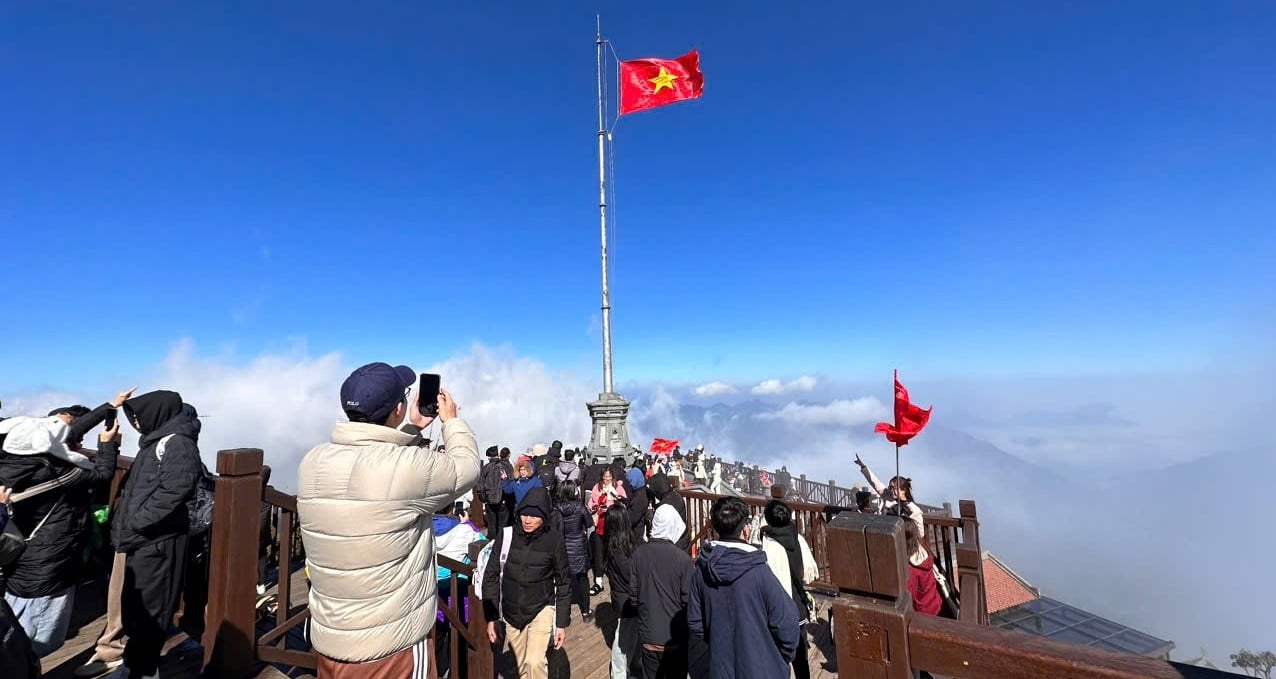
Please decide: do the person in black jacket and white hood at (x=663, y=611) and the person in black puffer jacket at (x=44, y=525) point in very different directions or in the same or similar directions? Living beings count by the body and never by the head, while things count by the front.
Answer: same or similar directions

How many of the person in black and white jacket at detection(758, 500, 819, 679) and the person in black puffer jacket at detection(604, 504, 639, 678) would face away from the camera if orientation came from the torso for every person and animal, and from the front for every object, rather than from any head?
2

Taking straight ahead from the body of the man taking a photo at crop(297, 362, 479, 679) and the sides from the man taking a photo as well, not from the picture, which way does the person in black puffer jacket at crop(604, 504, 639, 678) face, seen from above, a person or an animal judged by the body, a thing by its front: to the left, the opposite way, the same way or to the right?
the same way

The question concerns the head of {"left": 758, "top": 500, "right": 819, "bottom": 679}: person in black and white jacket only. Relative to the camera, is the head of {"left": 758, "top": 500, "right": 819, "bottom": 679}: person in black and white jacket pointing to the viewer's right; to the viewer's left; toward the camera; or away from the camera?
away from the camera

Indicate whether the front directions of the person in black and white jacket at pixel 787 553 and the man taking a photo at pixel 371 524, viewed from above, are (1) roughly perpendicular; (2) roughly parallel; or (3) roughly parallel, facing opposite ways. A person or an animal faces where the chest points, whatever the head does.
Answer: roughly parallel

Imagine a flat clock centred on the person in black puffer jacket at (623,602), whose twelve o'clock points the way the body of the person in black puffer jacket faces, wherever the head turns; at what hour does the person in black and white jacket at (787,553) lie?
The person in black and white jacket is roughly at 3 o'clock from the person in black puffer jacket.

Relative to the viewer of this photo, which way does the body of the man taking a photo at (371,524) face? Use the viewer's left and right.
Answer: facing away from the viewer and to the right of the viewer

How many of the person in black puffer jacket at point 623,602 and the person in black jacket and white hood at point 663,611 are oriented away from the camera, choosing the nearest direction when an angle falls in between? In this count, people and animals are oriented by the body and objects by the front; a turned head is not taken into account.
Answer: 2

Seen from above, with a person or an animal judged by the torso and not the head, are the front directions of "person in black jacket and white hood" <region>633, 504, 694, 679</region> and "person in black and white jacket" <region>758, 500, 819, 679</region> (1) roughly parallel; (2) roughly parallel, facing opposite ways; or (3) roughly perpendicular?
roughly parallel

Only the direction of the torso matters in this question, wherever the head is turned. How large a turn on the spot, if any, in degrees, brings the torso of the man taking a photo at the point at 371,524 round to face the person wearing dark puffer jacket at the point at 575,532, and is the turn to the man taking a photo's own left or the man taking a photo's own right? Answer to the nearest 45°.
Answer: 0° — they already face them

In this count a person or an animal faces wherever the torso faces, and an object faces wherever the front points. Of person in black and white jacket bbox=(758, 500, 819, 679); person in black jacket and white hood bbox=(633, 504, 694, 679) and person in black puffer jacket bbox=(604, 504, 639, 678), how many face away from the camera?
3

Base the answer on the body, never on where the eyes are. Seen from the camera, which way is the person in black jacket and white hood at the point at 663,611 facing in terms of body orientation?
away from the camera

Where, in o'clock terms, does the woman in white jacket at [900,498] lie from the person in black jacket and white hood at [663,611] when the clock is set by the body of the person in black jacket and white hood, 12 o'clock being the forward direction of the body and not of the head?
The woman in white jacket is roughly at 2 o'clock from the person in black jacket and white hood.

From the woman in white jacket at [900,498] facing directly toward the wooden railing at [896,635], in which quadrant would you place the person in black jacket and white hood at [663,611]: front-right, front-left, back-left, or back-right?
front-right

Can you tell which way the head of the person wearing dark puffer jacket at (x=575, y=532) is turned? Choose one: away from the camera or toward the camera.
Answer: away from the camera

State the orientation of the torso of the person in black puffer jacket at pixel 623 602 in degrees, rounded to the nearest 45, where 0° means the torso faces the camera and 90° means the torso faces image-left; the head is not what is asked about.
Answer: approximately 180°

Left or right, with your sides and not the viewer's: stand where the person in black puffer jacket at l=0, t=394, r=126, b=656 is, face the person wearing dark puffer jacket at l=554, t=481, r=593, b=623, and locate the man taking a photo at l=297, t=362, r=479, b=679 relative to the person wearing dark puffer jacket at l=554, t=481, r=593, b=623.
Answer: right

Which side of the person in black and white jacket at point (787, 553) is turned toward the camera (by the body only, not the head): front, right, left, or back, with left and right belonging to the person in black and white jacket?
back
